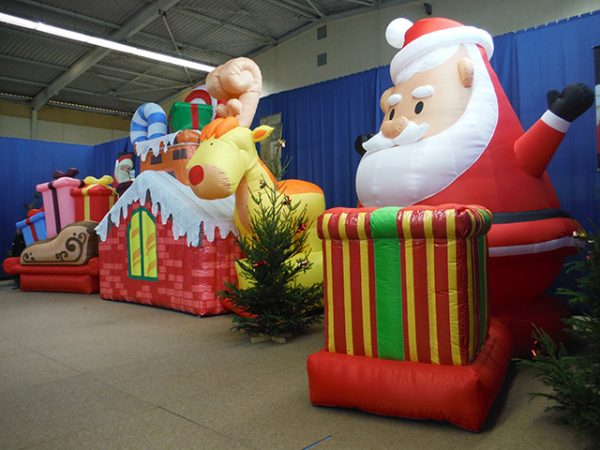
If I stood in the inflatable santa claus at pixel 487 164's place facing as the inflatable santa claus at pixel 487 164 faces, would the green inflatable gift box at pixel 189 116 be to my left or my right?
on my right

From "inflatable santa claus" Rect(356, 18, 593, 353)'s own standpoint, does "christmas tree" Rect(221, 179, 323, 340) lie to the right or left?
on its right

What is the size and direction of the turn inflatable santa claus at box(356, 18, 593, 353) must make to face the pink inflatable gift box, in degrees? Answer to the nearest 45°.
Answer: approximately 90° to its right

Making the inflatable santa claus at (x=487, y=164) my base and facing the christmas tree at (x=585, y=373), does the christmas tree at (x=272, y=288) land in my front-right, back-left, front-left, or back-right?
back-right

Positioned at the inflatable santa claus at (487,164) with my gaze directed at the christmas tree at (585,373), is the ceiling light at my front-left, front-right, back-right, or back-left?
back-right

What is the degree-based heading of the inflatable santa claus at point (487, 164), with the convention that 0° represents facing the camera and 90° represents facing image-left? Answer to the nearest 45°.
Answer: approximately 45°

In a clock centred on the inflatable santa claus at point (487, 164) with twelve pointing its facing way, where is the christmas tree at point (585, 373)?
The christmas tree is roughly at 10 o'clock from the inflatable santa claus.

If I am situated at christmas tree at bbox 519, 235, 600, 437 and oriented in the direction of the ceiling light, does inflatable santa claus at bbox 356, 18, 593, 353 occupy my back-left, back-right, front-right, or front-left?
front-right
